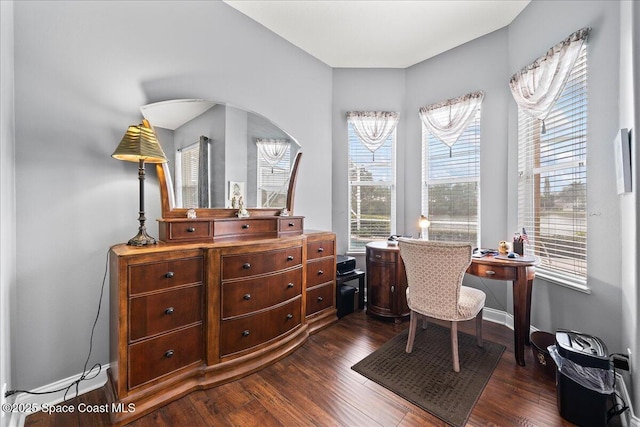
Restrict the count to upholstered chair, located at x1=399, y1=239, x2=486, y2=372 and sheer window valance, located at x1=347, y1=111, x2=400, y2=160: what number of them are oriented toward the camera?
1

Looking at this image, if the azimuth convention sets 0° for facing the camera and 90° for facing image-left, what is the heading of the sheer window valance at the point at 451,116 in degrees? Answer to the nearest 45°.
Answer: approximately 45°

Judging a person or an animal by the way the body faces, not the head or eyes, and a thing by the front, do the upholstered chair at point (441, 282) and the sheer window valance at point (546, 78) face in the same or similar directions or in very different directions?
very different directions

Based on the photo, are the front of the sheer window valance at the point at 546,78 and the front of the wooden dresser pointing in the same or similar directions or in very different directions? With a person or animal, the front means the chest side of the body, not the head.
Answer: very different directions

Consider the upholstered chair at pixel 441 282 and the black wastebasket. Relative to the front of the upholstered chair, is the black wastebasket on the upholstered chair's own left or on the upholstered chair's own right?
on the upholstered chair's own right

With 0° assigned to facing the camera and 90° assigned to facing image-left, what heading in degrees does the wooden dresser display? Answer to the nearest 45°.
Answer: approximately 315°

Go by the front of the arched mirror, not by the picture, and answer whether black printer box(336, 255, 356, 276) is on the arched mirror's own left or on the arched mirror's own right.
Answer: on the arched mirror's own left
